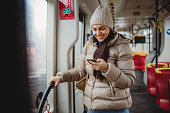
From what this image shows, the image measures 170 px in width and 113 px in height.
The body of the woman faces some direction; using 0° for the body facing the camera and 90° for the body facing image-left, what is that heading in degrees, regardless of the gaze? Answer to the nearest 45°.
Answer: approximately 45°

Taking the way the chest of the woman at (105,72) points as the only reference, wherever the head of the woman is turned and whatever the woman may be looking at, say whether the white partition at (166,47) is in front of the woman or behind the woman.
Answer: behind
